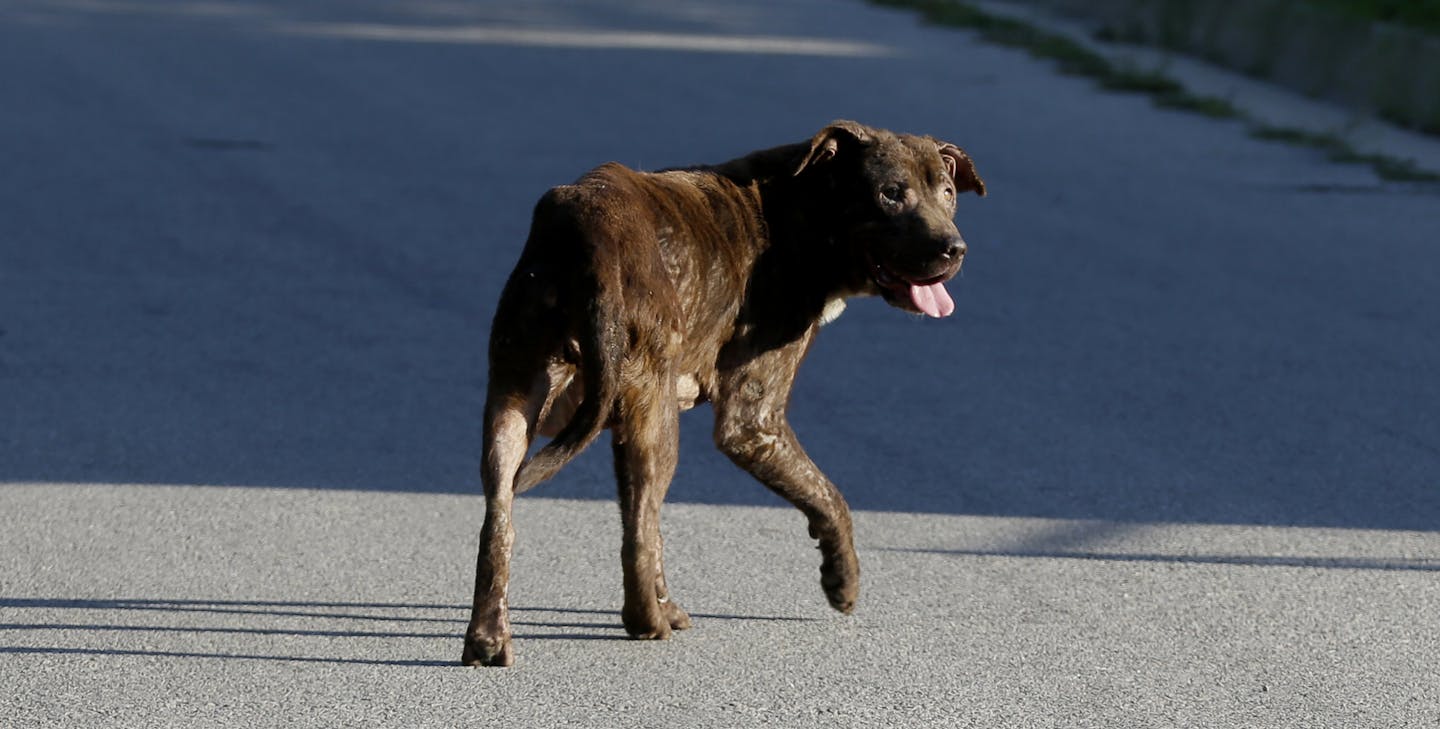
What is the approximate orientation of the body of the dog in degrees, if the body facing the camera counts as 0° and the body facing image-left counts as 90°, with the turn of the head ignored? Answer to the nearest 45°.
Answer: approximately 225°
